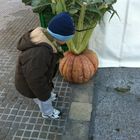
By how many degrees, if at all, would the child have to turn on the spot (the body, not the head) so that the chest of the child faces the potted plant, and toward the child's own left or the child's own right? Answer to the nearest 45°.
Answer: approximately 45° to the child's own left

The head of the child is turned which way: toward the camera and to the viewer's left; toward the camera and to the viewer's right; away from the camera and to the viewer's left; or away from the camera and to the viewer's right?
away from the camera and to the viewer's right

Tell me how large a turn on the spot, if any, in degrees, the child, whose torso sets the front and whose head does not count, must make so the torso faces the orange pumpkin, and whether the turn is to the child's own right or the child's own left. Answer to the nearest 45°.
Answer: approximately 45° to the child's own left

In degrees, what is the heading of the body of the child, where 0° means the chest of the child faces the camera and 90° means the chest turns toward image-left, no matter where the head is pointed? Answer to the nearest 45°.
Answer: approximately 270°
